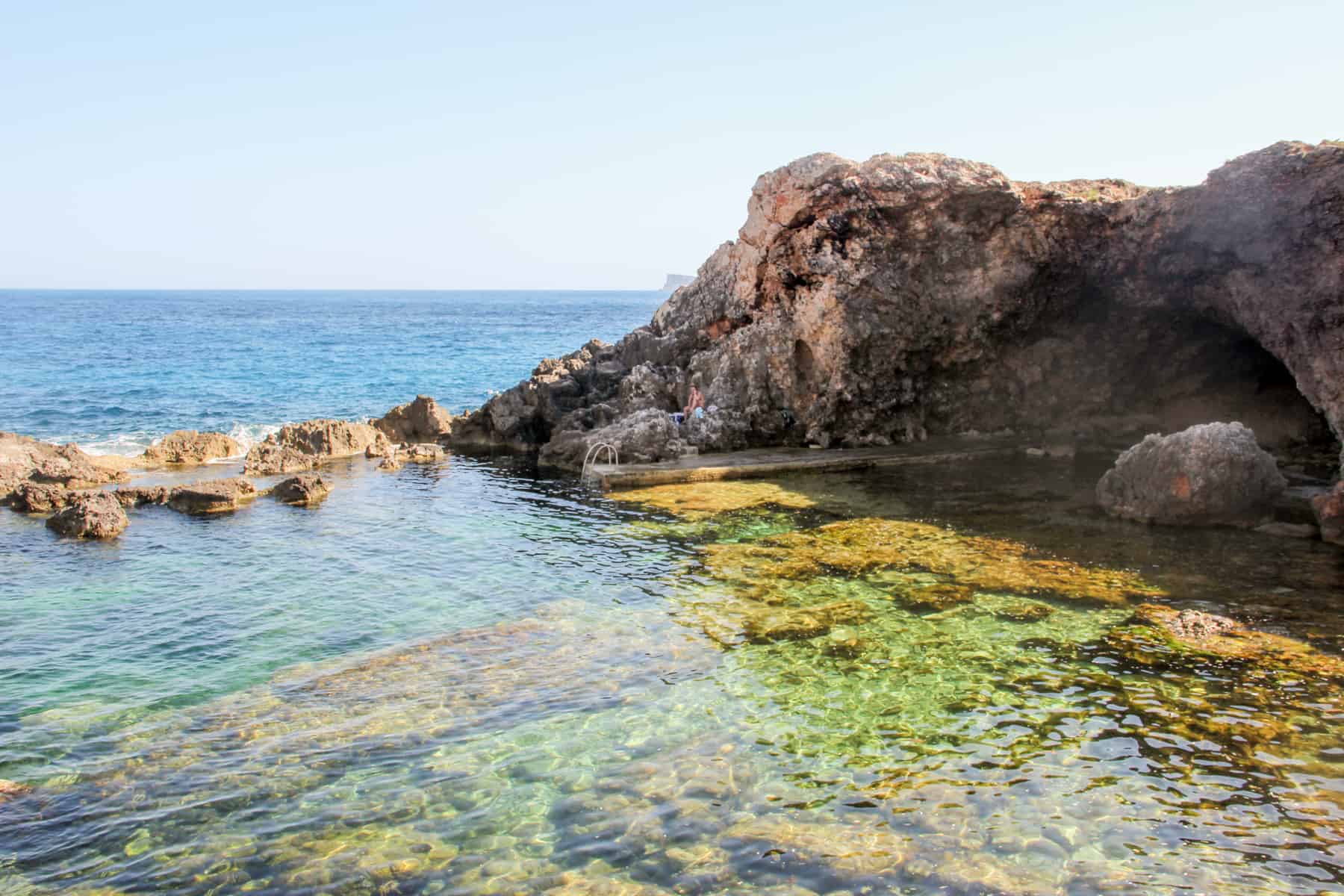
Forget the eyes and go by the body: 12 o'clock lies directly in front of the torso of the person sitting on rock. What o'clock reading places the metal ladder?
The metal ladder is roughly at 12 o'clock from the person sitting on rock.

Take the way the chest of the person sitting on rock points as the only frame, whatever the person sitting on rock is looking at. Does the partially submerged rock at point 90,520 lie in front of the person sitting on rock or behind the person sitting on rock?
in front

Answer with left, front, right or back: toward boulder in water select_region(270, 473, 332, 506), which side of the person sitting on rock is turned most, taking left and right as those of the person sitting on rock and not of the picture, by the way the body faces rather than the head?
front

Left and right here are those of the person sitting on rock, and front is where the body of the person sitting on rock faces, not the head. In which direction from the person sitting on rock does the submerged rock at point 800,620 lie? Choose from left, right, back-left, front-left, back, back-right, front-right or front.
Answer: front-left

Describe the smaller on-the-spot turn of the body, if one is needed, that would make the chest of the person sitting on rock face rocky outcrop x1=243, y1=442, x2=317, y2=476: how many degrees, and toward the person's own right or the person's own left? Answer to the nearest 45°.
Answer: approximately 45° to the person's own right

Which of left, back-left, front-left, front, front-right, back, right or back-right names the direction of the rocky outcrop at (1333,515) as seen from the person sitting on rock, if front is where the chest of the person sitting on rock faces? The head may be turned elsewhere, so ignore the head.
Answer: left

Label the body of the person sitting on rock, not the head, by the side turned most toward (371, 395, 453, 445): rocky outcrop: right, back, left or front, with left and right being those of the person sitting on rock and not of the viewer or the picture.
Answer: right

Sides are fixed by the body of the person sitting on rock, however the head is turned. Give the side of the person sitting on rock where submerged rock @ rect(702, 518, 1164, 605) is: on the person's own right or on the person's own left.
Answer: on the person's own left

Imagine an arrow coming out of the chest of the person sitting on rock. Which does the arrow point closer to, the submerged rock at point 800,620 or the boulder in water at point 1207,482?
the submerged rock

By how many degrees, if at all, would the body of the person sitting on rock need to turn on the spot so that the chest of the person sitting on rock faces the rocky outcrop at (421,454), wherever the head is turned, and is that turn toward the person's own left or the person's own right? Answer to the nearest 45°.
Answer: approximately 45° to the person's own right

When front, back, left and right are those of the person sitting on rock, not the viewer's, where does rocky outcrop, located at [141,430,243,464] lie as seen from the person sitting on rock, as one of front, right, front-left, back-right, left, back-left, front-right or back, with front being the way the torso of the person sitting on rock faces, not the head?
front-right

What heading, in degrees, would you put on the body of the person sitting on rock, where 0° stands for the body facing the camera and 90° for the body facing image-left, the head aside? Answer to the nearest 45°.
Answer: approximately 45°
